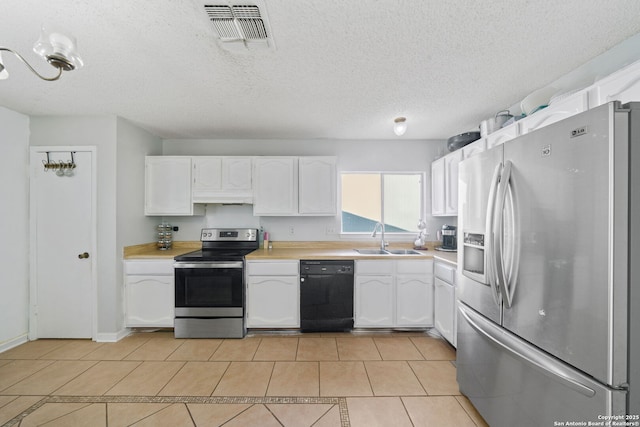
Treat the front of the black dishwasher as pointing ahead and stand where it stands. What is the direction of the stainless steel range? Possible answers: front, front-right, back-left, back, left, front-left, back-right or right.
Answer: right

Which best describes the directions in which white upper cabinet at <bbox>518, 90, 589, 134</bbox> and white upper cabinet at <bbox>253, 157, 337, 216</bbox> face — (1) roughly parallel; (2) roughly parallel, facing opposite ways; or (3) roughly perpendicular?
roughly perpendicular

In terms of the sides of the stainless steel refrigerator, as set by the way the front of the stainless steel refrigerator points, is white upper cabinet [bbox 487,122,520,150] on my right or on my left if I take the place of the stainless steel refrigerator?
on my right

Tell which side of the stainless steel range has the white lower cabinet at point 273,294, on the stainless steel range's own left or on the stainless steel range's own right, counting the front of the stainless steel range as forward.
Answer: on the stainless steel range's own left

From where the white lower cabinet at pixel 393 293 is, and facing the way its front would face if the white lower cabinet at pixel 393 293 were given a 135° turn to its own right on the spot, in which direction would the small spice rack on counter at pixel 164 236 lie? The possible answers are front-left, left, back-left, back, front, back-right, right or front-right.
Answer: front-left

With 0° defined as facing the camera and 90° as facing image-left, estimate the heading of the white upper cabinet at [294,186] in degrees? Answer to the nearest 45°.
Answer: approximately 0°

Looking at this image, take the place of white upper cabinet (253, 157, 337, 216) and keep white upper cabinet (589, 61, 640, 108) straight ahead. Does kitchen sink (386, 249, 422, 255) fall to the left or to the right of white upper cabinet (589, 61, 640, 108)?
left

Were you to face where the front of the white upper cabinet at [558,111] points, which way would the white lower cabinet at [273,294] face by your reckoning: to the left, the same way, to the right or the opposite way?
to the left

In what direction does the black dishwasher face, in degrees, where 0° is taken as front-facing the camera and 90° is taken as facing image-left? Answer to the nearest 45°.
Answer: approximately 0°

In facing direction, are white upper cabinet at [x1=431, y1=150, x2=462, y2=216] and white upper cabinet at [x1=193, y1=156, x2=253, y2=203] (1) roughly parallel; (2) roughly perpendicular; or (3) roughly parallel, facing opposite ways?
roughly perpendicular

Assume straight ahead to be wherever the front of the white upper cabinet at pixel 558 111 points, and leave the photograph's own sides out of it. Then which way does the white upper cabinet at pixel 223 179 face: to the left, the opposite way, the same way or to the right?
to the left

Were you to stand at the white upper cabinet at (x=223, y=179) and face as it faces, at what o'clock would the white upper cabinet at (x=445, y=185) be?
the white upper cabinet at (x=445, y=185) is roughly at 10 o'clock from the white upper cabinet at (x=223, y=179).

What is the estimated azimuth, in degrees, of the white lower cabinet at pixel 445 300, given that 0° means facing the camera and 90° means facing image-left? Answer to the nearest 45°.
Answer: approximately 45°
